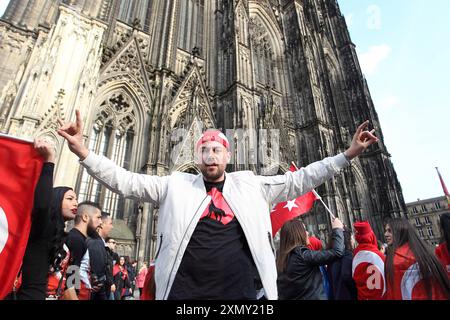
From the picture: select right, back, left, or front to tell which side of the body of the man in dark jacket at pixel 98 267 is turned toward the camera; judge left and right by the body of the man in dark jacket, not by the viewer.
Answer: right

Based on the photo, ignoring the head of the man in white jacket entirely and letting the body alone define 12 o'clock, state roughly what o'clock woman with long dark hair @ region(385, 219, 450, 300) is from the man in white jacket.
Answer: The woman with long dark hair is roughly at 8 o'clock from the man in white jacket.

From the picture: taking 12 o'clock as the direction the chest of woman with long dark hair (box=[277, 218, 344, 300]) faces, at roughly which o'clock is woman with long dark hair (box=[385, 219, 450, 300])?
woman with long dark hair (box=[385, 219, 450, 300]) is roughly at 2 o'clock from woman with long dark hair (box=[277, 218, 344, 300]).

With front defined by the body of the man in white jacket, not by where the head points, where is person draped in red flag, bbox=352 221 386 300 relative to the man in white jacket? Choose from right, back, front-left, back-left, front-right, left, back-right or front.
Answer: back-left
